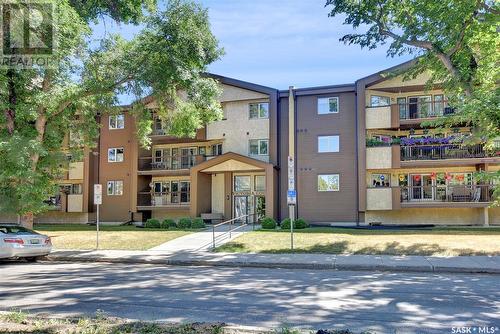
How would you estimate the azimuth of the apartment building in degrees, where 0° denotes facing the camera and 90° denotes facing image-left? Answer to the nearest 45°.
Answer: approximately 0°

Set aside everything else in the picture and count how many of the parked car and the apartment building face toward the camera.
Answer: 1

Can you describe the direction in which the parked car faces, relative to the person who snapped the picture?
facing away from the viewer and to the left of the viewer

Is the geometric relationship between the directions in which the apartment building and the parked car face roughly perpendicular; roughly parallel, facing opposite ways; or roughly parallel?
roughly perpendicular

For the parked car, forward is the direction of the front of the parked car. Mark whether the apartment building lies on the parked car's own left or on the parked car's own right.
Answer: on the parked car's own right

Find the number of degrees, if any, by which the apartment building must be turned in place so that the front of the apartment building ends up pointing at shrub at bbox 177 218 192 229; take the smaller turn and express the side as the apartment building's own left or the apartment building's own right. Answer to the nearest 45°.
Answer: approximately 90° to the apartment building's own right

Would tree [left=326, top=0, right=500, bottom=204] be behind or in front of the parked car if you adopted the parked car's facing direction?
behind
